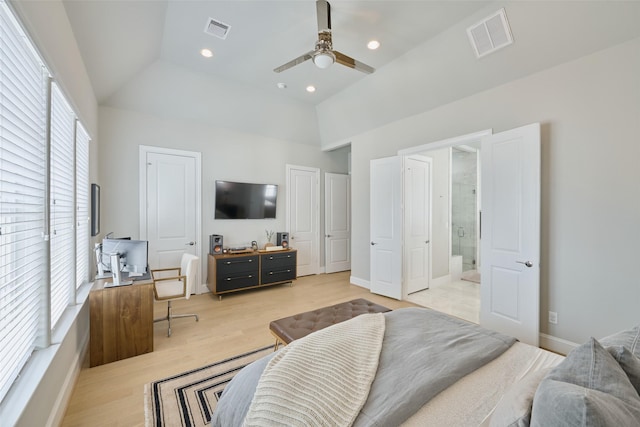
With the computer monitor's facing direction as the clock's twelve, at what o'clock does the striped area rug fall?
The striped area rug is roughly at 4 o'clock from the computer monitor.

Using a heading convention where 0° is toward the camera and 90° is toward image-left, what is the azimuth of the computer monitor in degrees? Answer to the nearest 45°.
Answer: approximately 225°

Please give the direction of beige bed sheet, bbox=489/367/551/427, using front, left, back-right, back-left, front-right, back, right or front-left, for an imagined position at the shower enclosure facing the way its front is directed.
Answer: front-left

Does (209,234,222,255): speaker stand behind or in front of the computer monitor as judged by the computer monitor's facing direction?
in front

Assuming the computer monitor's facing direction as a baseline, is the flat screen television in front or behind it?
in front

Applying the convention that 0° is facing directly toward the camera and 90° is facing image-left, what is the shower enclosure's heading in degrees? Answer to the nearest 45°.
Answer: approximately 45°

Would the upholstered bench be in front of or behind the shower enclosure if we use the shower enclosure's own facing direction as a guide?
in front

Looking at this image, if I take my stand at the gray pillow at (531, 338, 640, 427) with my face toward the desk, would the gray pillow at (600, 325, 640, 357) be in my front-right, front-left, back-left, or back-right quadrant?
back-right
